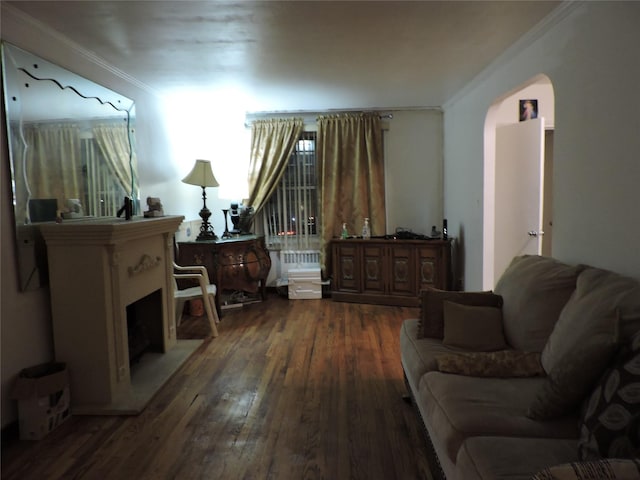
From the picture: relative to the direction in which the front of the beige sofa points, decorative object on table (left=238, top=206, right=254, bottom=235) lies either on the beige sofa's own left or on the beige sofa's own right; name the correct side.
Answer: on the beige sofa's own right

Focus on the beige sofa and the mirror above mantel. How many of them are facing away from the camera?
0

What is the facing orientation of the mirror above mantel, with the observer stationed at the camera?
facing the viewer and to the right of the viewer

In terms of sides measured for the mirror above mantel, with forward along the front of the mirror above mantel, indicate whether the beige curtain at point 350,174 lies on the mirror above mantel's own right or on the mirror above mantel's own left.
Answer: on the mirror above mantel's own left

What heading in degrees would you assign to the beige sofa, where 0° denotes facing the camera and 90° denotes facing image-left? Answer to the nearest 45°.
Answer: approximately 45°

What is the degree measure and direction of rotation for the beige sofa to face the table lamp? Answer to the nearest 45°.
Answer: approximately 90° to its right

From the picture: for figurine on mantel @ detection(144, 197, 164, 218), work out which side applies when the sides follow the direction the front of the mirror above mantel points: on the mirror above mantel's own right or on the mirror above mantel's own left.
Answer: on the mirror above mantel's own left

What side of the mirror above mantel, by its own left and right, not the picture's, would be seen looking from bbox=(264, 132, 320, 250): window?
left

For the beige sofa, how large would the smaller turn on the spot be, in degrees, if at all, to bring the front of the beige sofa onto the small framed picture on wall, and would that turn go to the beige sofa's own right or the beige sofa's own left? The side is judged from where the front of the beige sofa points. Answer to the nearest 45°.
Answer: approximately 135° to the beige sofa's own right

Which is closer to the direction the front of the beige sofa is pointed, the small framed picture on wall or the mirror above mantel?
the mirror above mantel

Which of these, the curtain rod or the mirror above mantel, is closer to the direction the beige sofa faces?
the mirror above mantel
